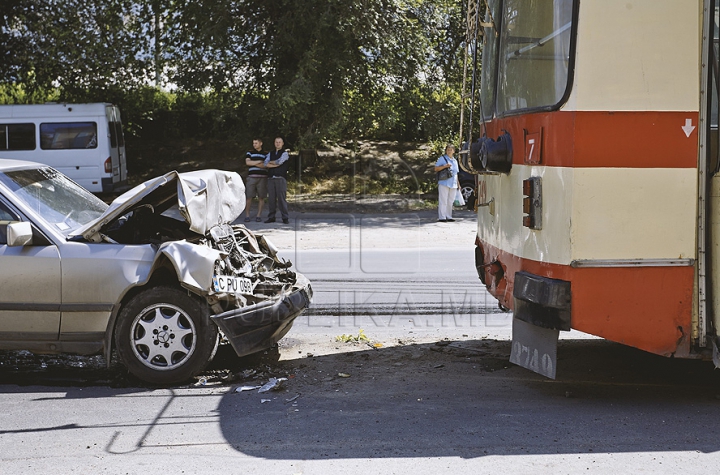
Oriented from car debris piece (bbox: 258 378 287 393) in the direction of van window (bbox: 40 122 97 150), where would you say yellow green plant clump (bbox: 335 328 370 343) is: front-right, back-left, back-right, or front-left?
front-right

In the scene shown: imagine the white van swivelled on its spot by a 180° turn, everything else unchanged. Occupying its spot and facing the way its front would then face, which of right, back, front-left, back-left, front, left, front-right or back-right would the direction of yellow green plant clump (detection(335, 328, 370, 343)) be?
right

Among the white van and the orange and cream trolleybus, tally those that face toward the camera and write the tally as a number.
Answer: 0

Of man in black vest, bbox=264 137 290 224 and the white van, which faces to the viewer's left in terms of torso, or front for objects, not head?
the white van

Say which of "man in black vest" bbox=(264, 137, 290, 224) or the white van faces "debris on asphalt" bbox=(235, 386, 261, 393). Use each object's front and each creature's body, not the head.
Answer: the man in black vest

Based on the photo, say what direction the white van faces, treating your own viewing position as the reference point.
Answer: facing to the left of the viewer

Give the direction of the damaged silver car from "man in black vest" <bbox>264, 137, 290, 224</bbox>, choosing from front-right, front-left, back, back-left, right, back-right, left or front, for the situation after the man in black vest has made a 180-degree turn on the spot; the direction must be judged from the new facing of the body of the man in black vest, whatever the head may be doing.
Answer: back

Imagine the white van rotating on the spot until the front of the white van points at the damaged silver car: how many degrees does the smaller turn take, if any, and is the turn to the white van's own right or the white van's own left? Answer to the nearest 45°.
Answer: approximately 90° to the white van's own left

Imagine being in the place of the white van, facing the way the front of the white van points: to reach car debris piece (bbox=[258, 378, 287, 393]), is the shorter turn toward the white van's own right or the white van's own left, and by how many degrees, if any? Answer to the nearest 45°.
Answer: approximately 90° to the white van's own left

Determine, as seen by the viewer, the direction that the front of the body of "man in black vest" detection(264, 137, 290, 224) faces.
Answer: toward the camera

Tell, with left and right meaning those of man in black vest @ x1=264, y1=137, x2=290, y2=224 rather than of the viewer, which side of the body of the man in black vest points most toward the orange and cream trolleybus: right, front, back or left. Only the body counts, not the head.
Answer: front

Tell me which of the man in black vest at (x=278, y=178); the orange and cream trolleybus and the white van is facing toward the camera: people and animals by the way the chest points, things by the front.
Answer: the man in black vest

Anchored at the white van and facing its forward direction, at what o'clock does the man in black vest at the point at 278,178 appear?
The man in black vest is roughly at 8 o'clock from the white van.
